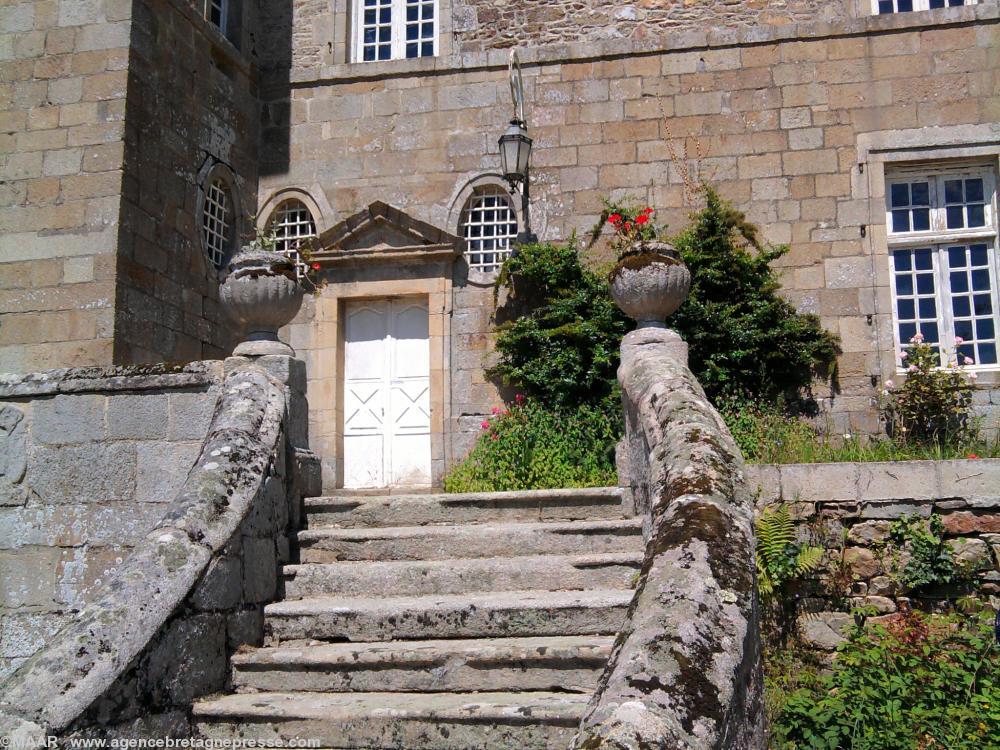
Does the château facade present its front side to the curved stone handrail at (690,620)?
yes

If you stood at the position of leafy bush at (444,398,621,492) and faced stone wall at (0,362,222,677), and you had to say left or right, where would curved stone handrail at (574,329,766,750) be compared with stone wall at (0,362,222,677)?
left

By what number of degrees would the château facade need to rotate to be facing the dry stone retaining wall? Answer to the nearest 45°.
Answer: approximately 45° to its left

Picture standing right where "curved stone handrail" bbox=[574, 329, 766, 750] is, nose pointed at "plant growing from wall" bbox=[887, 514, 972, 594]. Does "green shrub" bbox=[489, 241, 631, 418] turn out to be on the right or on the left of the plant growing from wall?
left

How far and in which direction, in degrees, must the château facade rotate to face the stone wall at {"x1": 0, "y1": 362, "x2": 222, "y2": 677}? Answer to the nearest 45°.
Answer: approximately 45° to its right

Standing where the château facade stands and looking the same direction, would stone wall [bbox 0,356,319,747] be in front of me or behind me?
in front

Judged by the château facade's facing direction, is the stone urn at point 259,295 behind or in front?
in front

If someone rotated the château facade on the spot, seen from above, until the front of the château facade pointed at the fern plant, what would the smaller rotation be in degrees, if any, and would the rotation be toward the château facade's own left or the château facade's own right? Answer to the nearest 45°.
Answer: approximately 45° to the château facade's own left

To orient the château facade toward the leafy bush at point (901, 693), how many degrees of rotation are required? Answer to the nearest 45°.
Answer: approximately 45° to its left

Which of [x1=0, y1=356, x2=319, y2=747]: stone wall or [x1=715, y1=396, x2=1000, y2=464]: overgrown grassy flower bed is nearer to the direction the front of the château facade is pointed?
the stone wall

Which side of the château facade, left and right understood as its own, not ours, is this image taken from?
front
